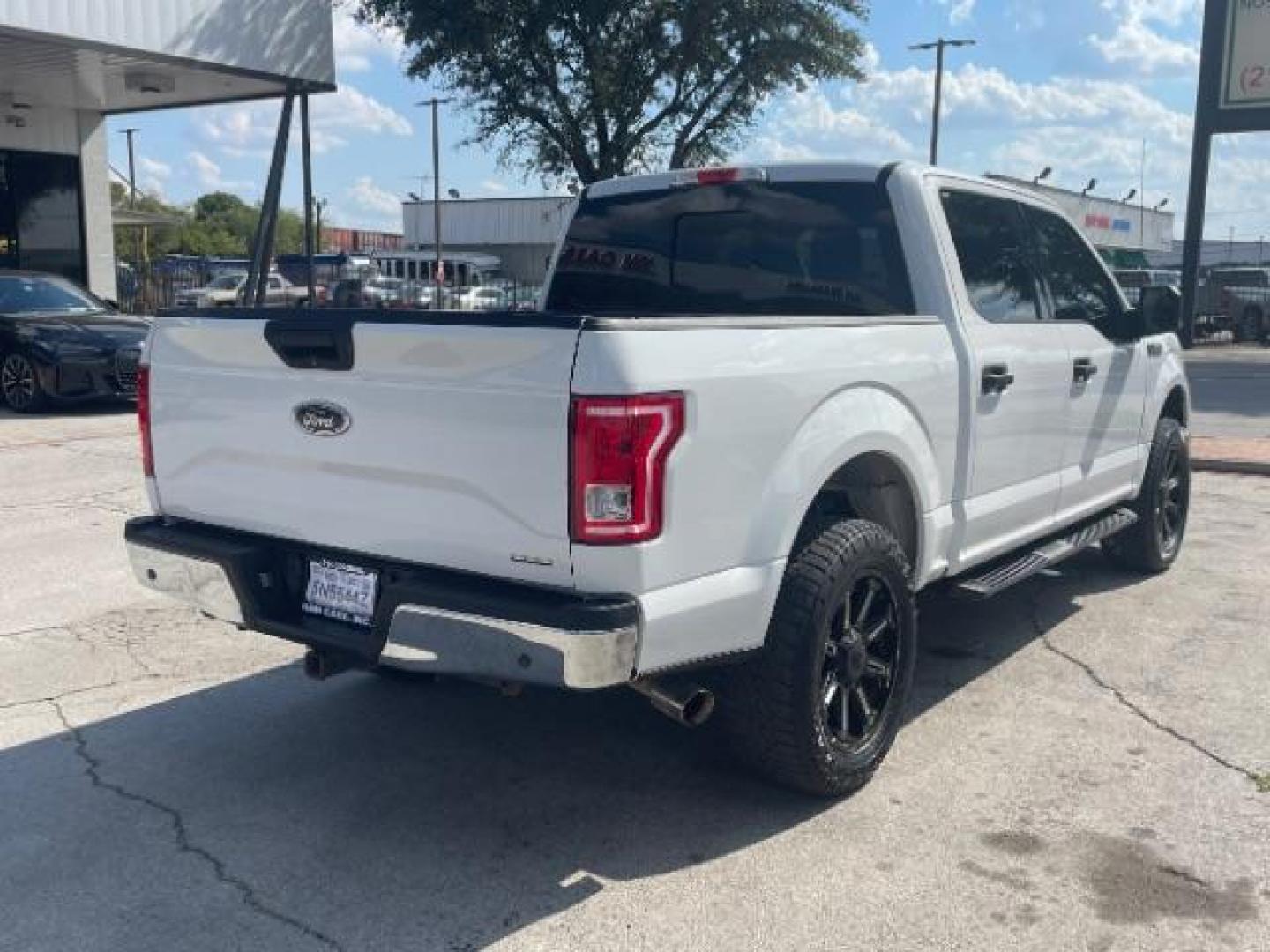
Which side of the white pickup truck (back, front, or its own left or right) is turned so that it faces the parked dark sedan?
left

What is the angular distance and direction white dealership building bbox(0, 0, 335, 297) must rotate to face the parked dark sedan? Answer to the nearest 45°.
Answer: approximately 45° to its right

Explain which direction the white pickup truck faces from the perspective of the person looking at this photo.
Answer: facing away from the viewer and to the right of the viewer

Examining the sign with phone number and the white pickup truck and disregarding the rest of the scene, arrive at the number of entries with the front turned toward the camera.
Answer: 1

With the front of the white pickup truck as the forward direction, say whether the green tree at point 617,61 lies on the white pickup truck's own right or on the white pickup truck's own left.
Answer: on the white pickup truck's own left

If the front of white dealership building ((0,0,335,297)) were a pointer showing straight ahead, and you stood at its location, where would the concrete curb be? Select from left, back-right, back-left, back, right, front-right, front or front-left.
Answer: front

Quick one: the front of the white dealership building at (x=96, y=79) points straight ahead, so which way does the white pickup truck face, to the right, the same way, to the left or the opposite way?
to the left

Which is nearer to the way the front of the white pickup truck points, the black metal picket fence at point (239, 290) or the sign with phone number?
the sign with phone number

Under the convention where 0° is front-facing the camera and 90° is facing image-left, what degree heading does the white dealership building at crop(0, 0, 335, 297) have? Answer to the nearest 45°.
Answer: approximately 315°

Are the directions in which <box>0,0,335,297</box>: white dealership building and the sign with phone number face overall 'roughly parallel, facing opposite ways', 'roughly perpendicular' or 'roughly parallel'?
roughly perpendicular

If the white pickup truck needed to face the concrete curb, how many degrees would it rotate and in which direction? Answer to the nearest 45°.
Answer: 0° — it already faces it

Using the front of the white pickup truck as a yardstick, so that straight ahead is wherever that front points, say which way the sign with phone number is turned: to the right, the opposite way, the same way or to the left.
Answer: the opposite way

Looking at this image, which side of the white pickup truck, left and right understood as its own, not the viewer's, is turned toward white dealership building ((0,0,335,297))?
left

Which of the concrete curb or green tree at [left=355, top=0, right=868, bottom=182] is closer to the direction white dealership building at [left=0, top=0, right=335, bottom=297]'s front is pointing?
the concrete curb
